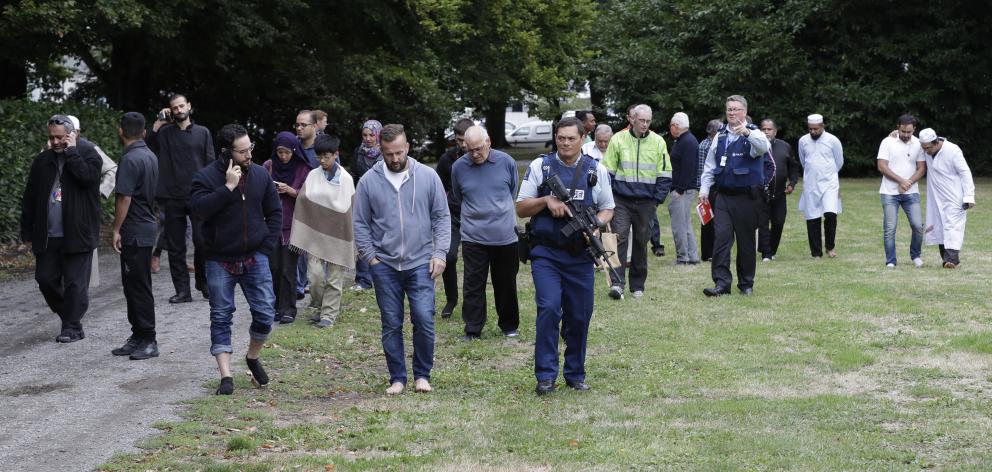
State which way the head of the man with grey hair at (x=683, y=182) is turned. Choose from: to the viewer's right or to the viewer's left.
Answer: to the viewer's left

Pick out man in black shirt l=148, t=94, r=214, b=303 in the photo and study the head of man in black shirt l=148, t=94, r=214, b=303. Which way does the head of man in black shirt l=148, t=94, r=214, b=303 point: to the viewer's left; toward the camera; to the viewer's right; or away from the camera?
toward the camera

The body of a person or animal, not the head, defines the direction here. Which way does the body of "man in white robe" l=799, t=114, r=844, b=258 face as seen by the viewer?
toward the camera

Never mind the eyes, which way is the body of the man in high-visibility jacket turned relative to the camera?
toward the camera

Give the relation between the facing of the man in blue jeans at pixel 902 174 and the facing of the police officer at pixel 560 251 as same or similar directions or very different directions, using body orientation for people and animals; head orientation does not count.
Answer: same or similar directions

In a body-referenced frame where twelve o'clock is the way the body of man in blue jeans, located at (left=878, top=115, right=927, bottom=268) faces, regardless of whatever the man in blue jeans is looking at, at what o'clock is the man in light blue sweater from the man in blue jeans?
The man in light blue sweater is roughly at 1 o'clock from the man in blue jeans.

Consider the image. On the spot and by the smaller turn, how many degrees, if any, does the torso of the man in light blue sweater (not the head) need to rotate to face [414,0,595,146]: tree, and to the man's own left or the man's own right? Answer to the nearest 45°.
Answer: approximately 180°

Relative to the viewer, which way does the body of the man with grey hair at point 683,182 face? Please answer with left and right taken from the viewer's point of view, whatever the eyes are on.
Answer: facing to the left of the viewer

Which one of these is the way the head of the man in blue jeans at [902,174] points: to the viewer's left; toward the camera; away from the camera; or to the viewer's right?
toward the camera

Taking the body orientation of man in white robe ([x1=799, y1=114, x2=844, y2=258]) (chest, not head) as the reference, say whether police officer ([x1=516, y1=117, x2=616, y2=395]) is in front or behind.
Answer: in front

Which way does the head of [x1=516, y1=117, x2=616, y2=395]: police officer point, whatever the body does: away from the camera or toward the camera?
toward the camera

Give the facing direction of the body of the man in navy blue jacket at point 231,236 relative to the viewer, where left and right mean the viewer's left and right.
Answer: facing the viewer
